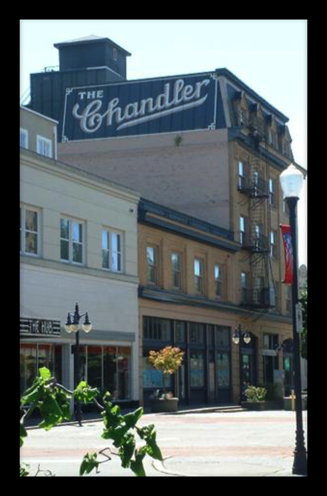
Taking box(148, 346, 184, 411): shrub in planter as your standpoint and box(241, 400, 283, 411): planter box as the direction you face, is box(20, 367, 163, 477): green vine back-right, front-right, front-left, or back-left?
back-right

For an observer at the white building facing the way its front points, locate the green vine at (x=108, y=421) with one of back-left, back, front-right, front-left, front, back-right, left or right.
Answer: front-right

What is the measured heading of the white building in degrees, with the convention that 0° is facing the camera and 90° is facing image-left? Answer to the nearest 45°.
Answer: approximately 315°

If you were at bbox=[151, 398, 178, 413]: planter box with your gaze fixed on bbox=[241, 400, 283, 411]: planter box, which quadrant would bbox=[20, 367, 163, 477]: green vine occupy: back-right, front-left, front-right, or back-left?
back-right

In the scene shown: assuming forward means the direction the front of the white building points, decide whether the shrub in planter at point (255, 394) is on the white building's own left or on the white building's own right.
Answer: on the white building's own left

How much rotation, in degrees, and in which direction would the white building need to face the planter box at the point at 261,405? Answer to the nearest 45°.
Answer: approximately 90° to its left
